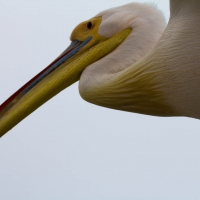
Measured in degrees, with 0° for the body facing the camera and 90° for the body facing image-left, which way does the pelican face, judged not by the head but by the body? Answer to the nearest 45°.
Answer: approximately 90°
